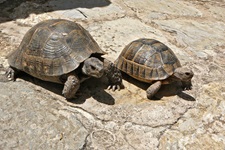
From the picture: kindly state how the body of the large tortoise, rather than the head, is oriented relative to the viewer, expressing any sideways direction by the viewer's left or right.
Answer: facing the viewer and to the right of the viewer

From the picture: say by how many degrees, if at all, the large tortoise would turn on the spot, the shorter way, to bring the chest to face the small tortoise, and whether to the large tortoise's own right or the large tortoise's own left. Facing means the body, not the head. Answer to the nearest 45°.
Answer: approximately 45° to the large tortoise's own left

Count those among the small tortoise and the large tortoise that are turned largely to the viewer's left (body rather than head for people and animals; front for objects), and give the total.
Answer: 0
